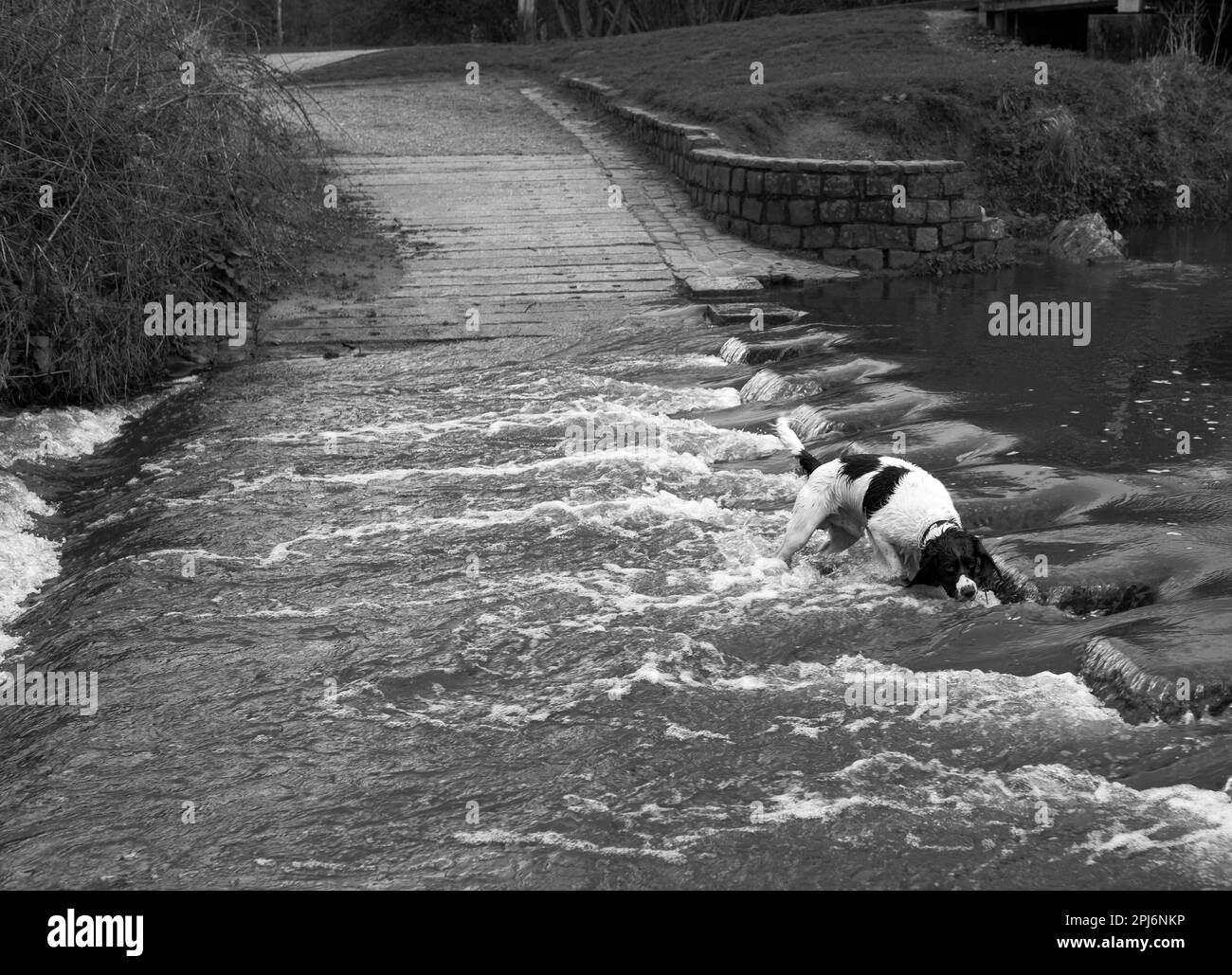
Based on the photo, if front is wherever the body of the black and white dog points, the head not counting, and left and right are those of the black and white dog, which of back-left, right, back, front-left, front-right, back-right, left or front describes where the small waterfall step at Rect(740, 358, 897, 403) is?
back-left

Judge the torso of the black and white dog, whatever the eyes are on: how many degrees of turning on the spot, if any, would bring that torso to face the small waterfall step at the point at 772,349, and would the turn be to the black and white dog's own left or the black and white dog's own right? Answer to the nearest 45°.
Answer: approximately 135° to the black and white dog's own left

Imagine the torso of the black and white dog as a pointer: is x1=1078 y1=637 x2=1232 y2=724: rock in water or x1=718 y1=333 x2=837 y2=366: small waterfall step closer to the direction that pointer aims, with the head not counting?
the rock in water

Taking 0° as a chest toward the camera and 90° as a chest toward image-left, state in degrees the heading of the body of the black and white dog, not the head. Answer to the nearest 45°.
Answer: approximately 315°

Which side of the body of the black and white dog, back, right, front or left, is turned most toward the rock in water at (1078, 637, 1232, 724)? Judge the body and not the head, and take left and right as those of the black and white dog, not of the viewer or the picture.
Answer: front

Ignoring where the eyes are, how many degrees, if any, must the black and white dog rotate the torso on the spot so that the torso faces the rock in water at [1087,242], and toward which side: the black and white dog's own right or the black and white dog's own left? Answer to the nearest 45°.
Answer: approximately 135° to the black and white dog's own left

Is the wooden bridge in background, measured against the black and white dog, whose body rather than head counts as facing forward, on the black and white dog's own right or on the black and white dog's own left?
on the black and white dog's own left

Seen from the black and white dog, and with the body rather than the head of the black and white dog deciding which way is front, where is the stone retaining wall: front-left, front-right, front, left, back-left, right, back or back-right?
back-left

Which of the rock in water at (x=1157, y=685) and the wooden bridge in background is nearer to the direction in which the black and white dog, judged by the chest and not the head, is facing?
the rock in water

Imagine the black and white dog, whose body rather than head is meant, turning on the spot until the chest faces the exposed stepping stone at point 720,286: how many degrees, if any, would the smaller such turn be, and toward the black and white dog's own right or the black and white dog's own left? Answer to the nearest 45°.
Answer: approximately 135° to the black and white dog's own left

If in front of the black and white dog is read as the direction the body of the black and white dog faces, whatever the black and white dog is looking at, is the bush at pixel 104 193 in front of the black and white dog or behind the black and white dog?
behind

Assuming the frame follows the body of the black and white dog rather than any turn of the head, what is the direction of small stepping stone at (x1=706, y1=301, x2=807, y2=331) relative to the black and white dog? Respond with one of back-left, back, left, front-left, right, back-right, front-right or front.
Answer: back-left
